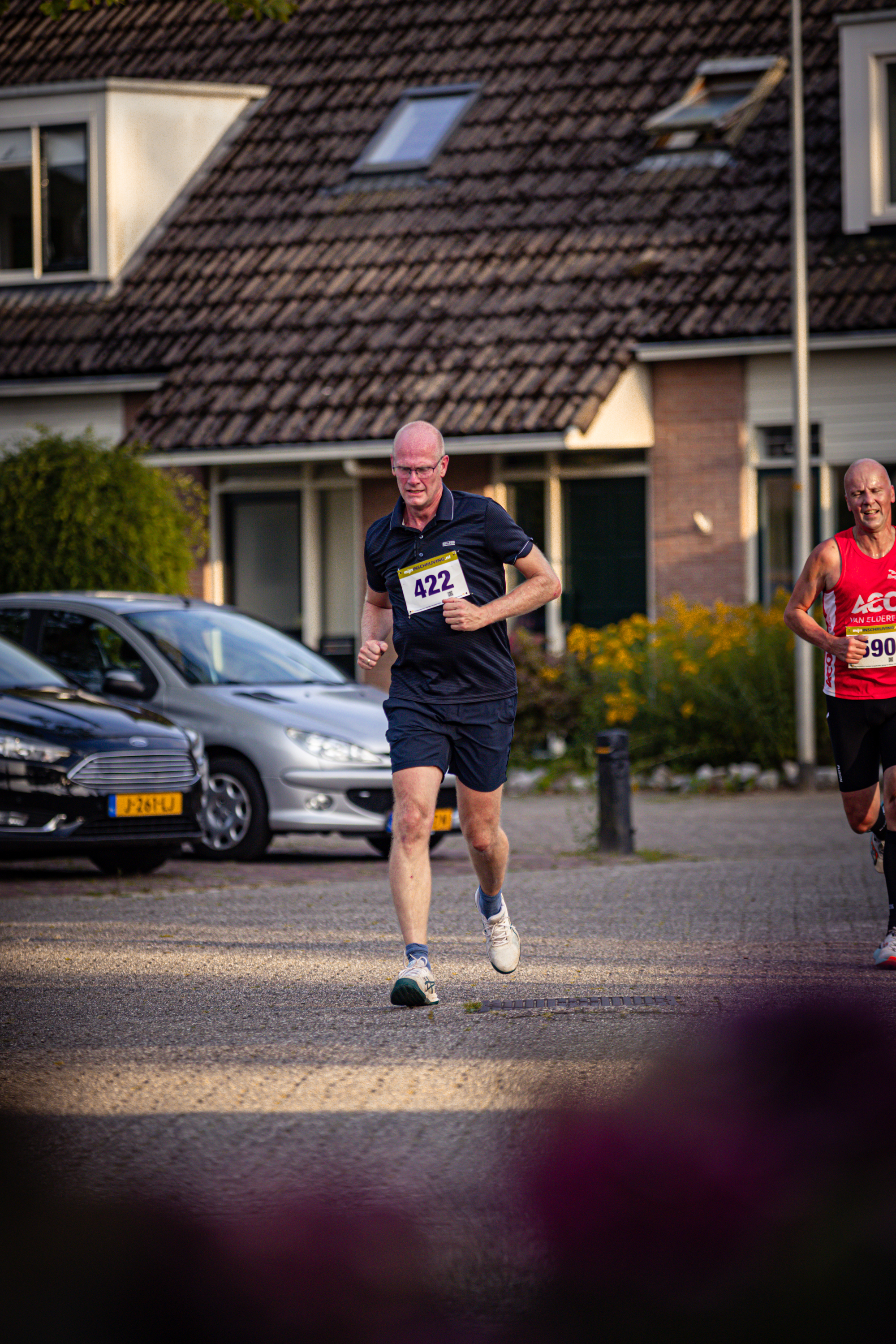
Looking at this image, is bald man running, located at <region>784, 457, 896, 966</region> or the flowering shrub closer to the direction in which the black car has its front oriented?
the bald man running

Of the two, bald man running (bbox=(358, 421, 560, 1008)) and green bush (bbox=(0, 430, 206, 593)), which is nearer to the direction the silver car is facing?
the bald man running

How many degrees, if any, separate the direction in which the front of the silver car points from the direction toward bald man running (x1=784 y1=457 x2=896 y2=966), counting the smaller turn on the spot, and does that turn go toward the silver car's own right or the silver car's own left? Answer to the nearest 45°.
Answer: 0° — it already faces them

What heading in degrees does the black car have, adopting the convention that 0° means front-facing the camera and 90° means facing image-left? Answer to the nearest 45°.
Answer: approximately 315°

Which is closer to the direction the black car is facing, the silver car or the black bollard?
the black bollard

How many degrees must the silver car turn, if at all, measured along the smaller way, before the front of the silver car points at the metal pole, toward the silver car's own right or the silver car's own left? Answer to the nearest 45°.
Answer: approximately 90° to the silver car's own left

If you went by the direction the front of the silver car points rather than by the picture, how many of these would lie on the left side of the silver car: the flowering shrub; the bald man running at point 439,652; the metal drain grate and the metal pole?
2

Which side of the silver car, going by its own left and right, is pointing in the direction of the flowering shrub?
left

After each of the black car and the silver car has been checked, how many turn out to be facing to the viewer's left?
0

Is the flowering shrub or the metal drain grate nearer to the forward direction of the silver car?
the metal drain grate

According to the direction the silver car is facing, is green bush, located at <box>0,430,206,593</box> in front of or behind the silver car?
behind

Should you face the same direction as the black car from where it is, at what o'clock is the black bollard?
The black bollard is roughly at 10 o'clock from the black car.

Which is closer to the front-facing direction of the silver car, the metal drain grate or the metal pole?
the metal drain grate

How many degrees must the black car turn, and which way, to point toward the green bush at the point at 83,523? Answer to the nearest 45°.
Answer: approximately 135° to its left
